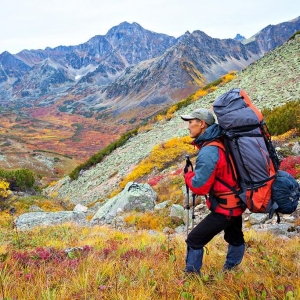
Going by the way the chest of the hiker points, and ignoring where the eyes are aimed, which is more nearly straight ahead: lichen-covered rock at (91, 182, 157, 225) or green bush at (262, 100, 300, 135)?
the lichen-covered rock

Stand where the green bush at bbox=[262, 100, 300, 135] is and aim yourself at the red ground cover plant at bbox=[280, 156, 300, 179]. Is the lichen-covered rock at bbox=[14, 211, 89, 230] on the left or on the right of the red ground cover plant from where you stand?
right

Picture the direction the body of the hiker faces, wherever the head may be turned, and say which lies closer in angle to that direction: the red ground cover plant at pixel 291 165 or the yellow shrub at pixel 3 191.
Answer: the yellow shrub

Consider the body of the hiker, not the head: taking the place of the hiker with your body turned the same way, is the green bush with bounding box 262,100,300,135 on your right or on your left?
on your right

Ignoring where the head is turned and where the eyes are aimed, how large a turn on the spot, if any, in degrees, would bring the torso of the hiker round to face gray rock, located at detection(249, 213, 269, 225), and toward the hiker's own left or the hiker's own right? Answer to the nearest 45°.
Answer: approximately 90° to the hiker's own right

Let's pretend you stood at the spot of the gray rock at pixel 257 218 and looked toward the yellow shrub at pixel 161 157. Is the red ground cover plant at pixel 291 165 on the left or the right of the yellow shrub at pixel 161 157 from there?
right

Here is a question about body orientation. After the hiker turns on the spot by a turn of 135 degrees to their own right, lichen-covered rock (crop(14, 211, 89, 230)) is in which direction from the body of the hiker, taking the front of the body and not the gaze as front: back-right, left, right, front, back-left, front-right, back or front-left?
left

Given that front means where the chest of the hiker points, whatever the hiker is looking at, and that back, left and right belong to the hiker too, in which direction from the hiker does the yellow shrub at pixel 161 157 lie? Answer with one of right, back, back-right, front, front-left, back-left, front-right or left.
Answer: right

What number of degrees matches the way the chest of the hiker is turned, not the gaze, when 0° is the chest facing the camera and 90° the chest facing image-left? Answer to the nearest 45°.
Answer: approximately 90°

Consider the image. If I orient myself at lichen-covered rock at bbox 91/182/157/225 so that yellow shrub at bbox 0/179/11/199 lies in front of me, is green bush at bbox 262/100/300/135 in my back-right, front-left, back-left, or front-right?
back-right
